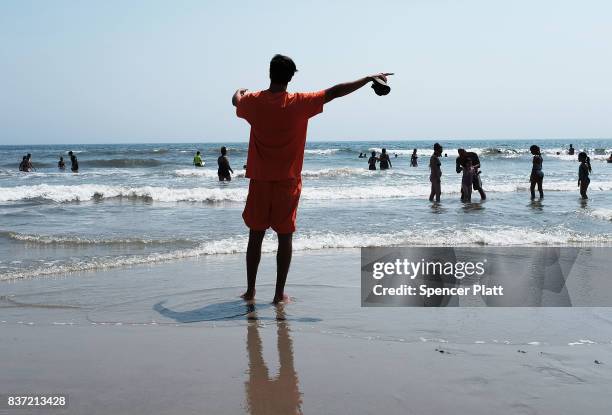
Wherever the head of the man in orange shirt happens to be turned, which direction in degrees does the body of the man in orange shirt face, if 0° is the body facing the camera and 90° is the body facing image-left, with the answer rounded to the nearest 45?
approximately 180°

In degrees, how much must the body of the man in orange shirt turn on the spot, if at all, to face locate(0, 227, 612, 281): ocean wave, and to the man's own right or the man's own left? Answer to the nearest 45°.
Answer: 0° — they already face it

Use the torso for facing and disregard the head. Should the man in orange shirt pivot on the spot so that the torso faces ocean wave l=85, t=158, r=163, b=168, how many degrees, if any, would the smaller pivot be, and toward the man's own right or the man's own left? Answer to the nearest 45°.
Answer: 0° — they already face it

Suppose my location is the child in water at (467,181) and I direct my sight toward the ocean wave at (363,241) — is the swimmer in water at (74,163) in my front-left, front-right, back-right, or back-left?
back-right

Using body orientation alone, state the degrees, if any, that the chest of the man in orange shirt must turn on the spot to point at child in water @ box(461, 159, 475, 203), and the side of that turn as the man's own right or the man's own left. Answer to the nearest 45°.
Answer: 0° — they already face them

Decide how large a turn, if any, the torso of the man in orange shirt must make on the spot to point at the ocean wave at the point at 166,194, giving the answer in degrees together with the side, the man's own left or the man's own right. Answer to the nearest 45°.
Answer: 0° — they already face it
